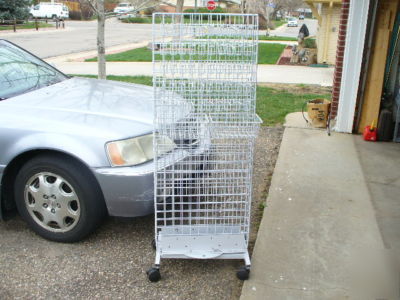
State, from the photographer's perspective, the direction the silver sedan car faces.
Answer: facing the viewer and to the right of the viewer

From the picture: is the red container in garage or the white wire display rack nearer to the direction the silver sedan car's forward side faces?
the white wire display rack

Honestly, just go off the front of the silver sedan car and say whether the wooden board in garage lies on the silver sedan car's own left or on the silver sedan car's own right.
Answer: on the silver sedan car's own left

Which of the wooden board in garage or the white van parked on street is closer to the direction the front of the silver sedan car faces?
the wooden board in garage

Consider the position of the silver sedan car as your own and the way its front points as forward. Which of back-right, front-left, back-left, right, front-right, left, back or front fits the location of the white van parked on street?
back-left

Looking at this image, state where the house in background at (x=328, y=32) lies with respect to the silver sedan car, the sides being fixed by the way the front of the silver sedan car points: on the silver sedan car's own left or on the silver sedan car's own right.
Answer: on the silver sedan car's own left

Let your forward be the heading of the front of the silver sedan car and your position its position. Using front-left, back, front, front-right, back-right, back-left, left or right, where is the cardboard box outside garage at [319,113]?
left

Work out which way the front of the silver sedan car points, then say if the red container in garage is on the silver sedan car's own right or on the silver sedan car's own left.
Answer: on the silver sedan car's own left

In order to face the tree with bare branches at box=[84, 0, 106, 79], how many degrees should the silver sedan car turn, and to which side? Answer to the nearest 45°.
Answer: approximately 135° to its left

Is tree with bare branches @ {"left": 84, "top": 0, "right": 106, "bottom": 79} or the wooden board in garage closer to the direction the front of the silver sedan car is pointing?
the wooden board in garage
